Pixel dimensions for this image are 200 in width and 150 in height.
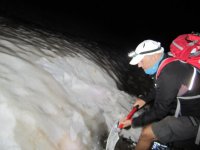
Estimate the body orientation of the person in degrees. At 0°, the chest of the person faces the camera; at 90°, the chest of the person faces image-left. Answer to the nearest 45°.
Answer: approximately 90°

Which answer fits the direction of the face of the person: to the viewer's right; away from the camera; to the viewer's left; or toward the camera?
to the viewer's left
